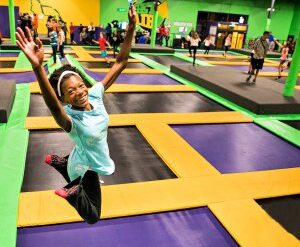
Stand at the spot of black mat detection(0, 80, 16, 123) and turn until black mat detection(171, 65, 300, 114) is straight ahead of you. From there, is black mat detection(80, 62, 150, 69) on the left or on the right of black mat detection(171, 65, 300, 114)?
left

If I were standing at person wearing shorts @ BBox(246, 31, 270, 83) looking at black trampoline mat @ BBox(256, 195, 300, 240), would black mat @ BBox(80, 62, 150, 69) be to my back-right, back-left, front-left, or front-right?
back-right

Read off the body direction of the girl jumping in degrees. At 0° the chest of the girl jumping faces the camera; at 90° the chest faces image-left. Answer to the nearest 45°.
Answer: approximately 315°

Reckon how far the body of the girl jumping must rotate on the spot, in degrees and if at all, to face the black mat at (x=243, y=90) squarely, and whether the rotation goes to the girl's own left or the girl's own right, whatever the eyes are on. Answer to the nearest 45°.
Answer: approximately 90° to the girl's own left
